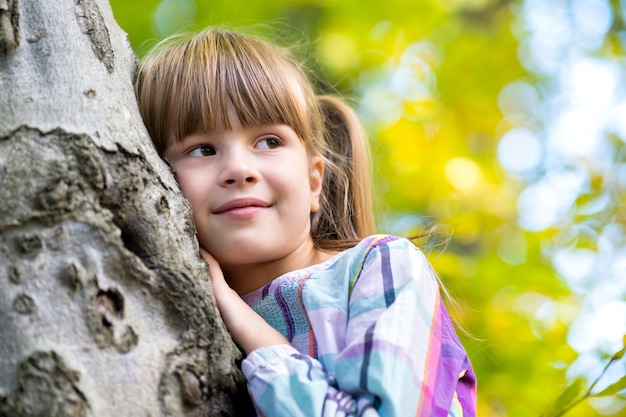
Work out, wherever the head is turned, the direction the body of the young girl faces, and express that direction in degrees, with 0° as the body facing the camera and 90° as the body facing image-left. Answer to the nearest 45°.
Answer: approximately 45°
